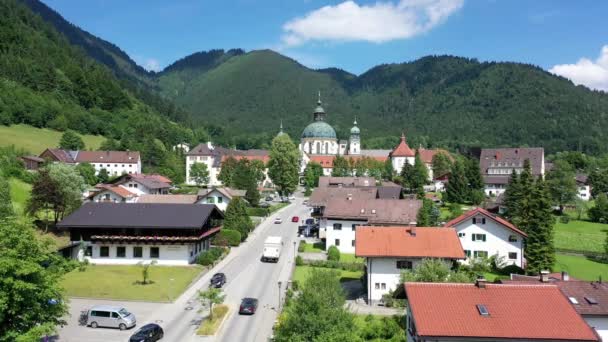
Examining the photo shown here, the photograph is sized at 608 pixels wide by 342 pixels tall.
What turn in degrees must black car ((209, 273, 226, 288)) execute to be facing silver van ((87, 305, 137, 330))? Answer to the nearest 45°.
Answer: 0° — it already faces it

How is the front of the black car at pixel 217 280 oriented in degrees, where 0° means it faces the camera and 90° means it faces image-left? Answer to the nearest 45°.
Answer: approximately 45°

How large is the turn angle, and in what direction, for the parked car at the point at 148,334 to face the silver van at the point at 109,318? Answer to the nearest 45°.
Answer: approximately 90° to its right

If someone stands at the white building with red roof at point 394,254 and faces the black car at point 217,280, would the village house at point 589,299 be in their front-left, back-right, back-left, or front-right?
back-left

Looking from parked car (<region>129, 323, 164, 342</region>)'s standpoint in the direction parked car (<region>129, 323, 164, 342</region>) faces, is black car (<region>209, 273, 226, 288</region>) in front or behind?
behind

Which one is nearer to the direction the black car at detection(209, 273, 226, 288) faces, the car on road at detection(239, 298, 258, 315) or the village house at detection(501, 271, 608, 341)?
the car on road

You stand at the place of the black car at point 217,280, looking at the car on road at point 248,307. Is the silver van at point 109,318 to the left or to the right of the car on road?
right
